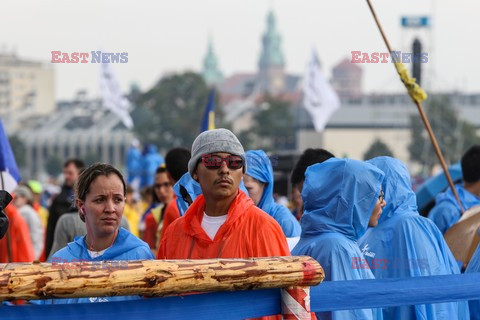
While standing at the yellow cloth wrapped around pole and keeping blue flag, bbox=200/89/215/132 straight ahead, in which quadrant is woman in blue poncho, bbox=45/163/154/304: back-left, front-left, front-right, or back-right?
back-left

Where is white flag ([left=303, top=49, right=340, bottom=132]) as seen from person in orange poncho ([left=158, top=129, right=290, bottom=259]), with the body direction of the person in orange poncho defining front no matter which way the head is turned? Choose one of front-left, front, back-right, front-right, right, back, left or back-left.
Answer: back

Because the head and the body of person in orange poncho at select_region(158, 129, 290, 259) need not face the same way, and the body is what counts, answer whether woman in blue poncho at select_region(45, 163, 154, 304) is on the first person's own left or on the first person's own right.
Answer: on the first person's own right

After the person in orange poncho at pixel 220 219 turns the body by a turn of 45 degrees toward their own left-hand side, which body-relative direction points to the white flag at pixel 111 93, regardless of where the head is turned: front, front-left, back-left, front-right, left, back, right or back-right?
back-left

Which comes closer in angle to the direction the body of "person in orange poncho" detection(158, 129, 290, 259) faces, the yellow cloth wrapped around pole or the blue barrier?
the blue barrier

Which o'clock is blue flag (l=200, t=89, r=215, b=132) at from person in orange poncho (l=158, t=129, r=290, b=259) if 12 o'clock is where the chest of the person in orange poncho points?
The blue flag is roughly at 6 o'clock from the person in orange poncho.

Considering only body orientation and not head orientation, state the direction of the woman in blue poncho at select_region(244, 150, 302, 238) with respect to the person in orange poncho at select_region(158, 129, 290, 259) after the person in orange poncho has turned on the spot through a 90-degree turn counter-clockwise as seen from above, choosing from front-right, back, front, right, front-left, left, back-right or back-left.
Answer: left

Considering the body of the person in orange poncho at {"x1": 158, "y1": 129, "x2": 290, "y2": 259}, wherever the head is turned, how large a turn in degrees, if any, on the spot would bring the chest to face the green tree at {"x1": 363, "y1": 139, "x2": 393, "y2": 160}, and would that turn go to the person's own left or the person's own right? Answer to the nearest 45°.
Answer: approximately 180°

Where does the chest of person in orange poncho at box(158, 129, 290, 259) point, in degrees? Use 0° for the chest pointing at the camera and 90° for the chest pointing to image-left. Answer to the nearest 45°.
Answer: approximately 0°
